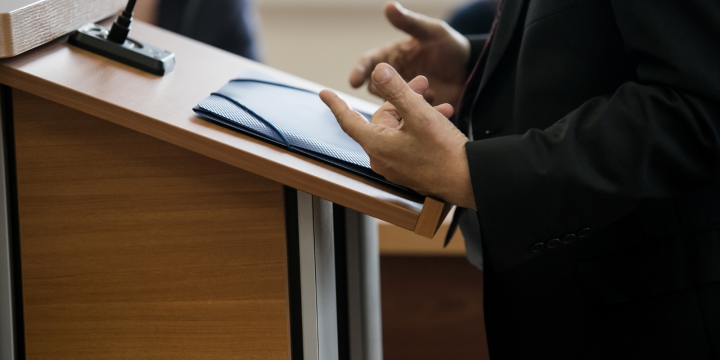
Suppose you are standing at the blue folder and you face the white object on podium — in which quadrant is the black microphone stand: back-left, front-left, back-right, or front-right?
front-right

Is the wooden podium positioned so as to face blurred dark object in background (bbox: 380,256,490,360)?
no

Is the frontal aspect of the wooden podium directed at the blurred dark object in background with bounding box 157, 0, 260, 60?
no
